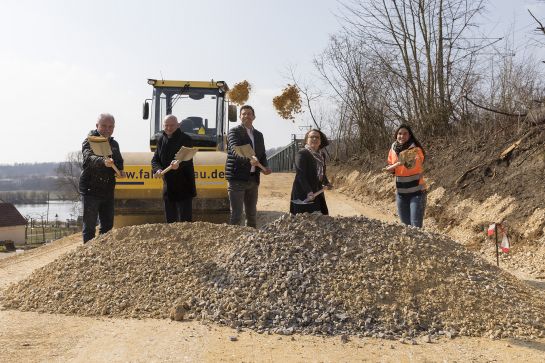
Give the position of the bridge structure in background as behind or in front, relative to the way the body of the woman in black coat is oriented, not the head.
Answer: behind

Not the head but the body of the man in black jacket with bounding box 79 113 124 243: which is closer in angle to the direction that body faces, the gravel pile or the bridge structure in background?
the gravel pile

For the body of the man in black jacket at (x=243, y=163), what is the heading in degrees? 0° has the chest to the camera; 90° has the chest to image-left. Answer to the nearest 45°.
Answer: approximately 315°

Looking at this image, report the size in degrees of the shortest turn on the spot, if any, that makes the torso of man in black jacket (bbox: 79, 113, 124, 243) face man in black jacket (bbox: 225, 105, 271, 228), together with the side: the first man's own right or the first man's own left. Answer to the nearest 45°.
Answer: approximately 45° to the first man's own left

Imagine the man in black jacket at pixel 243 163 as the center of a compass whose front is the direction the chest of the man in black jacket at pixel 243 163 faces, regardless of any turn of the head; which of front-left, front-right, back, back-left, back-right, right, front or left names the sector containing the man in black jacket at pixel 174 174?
back-right

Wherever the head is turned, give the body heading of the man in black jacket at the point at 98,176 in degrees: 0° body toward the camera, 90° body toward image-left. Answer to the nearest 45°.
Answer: approximately 315°
